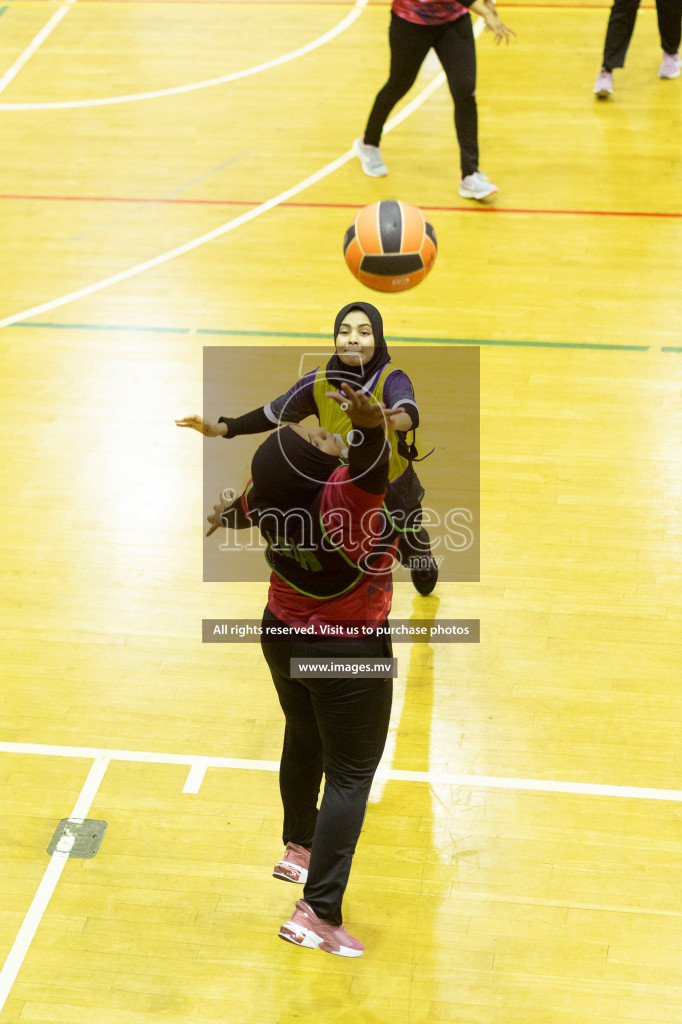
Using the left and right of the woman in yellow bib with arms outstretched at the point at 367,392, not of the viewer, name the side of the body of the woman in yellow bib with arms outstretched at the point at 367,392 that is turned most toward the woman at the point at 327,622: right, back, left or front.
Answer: front

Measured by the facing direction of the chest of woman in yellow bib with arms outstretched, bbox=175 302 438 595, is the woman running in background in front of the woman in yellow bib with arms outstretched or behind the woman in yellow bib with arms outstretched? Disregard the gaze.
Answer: behind

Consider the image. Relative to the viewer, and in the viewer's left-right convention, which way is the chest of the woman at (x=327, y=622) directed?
facing away from the viewer and to the right of the viewer

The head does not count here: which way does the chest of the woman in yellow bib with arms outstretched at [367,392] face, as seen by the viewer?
toward the camera

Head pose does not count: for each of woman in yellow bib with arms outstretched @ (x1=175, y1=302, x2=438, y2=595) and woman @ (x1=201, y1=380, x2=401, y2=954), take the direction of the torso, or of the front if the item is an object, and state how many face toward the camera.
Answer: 1
